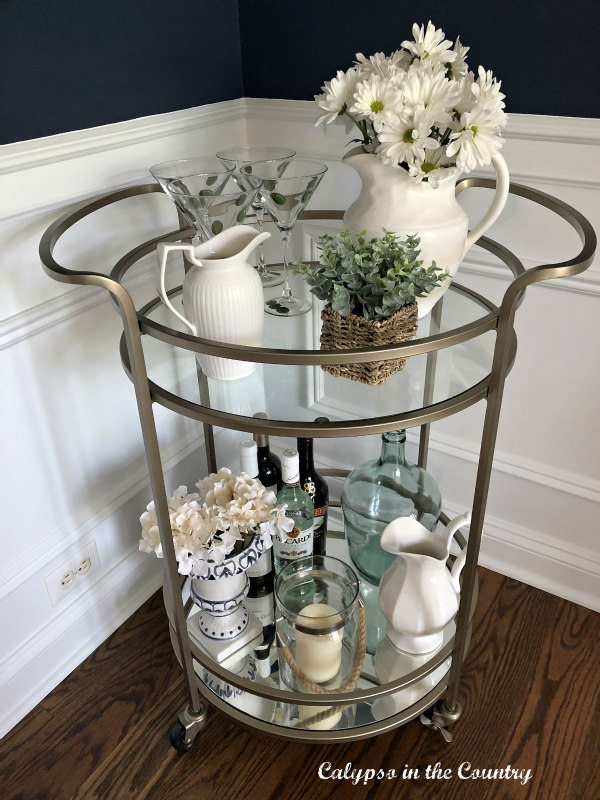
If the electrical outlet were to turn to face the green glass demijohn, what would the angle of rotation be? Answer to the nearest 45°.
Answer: approximately 45° to its left

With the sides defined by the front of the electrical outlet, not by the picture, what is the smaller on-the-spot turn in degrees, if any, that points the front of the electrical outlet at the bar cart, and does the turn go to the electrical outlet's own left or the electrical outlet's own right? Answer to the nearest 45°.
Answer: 0° — it already faces it

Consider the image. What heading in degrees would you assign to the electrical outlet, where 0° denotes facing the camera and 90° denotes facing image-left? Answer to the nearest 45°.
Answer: approximately 315°
